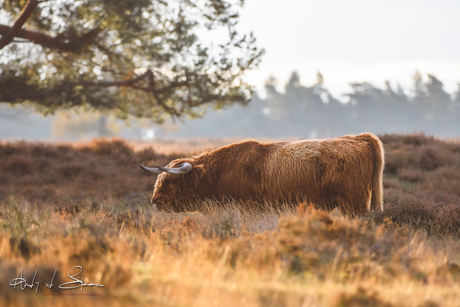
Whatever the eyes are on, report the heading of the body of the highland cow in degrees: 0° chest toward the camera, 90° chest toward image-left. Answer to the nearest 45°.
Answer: approximately 90°
